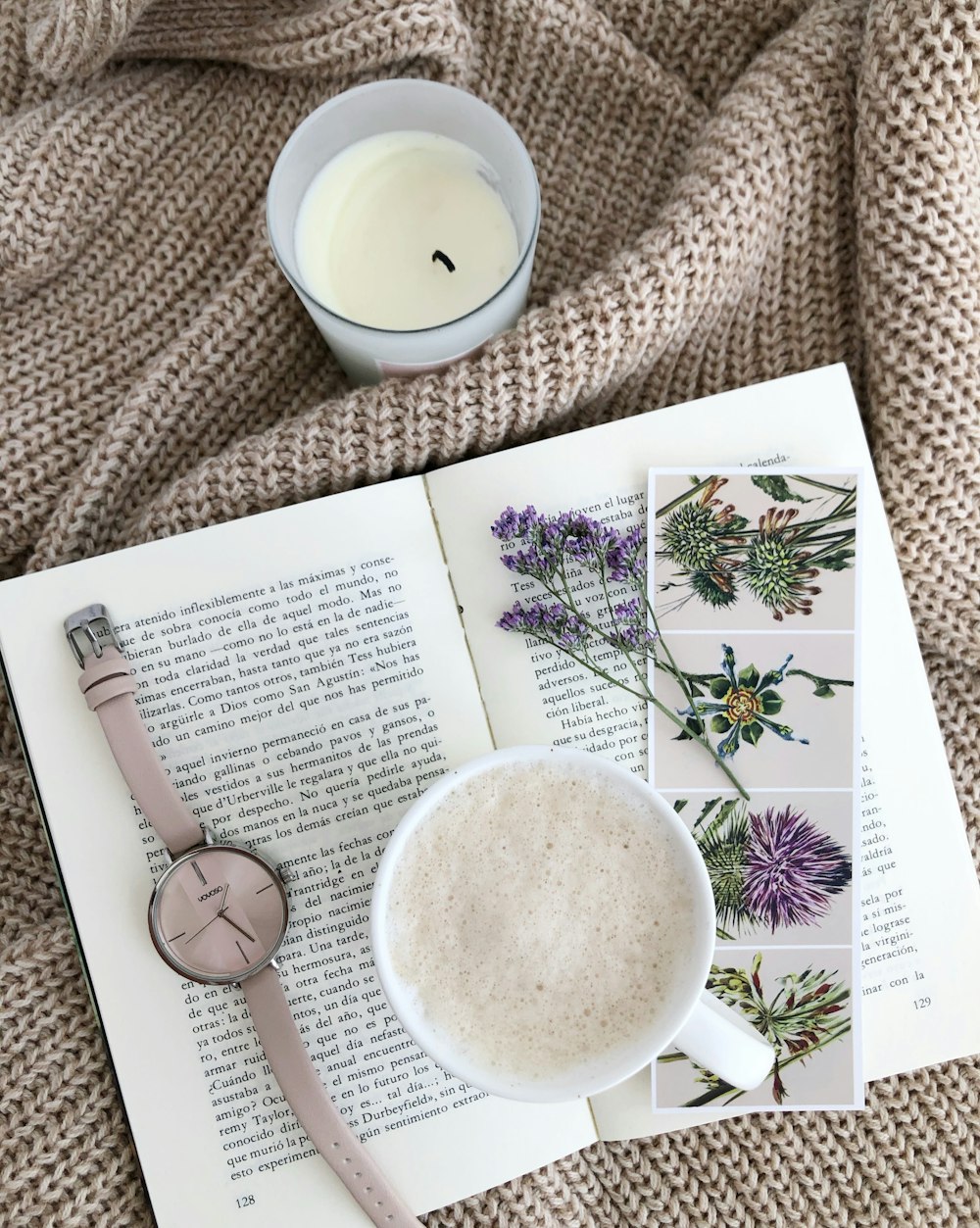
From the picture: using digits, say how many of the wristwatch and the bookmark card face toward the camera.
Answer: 2

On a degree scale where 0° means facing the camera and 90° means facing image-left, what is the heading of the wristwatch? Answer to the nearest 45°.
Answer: approximately 0°
